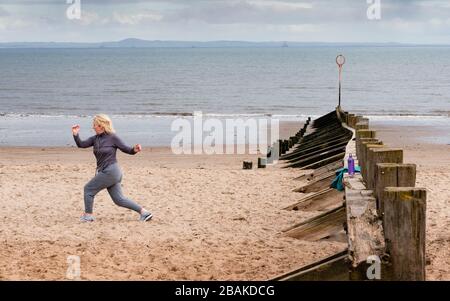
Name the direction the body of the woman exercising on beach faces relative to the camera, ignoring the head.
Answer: to the viewer's left

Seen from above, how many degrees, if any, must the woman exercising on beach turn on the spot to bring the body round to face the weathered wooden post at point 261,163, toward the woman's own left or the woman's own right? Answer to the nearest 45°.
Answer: approximately 135° to the woman's own right
